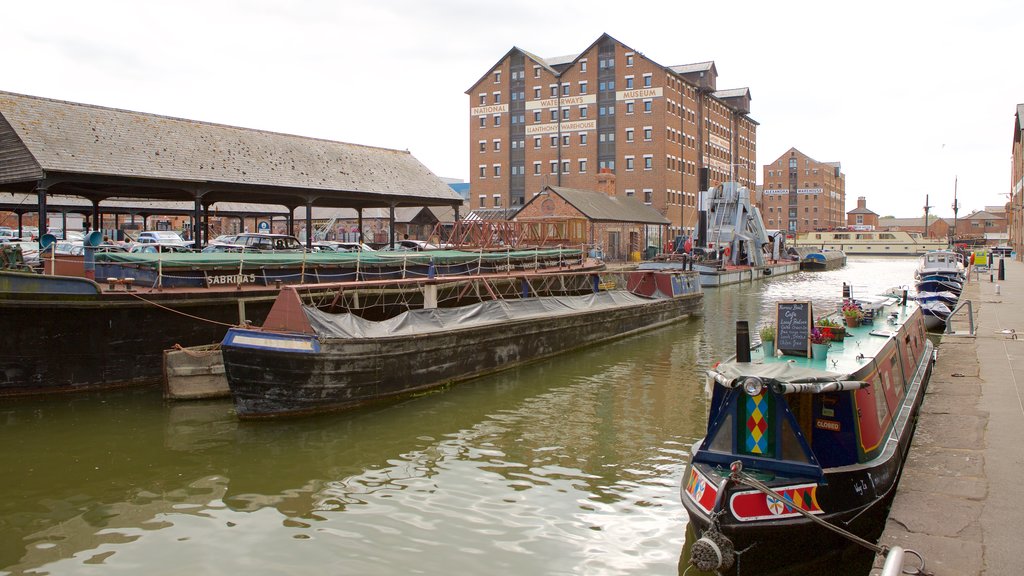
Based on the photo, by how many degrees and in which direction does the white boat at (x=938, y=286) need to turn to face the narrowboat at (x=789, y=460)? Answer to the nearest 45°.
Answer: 0° — it already faces it

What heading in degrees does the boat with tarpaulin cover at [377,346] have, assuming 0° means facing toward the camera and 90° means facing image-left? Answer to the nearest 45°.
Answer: approximately 45°

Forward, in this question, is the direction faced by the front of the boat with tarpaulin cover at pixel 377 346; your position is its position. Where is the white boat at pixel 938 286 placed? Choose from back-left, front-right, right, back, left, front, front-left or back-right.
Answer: back

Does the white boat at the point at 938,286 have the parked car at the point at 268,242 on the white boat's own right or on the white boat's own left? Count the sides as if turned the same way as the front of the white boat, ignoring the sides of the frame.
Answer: on the white boat's own right
